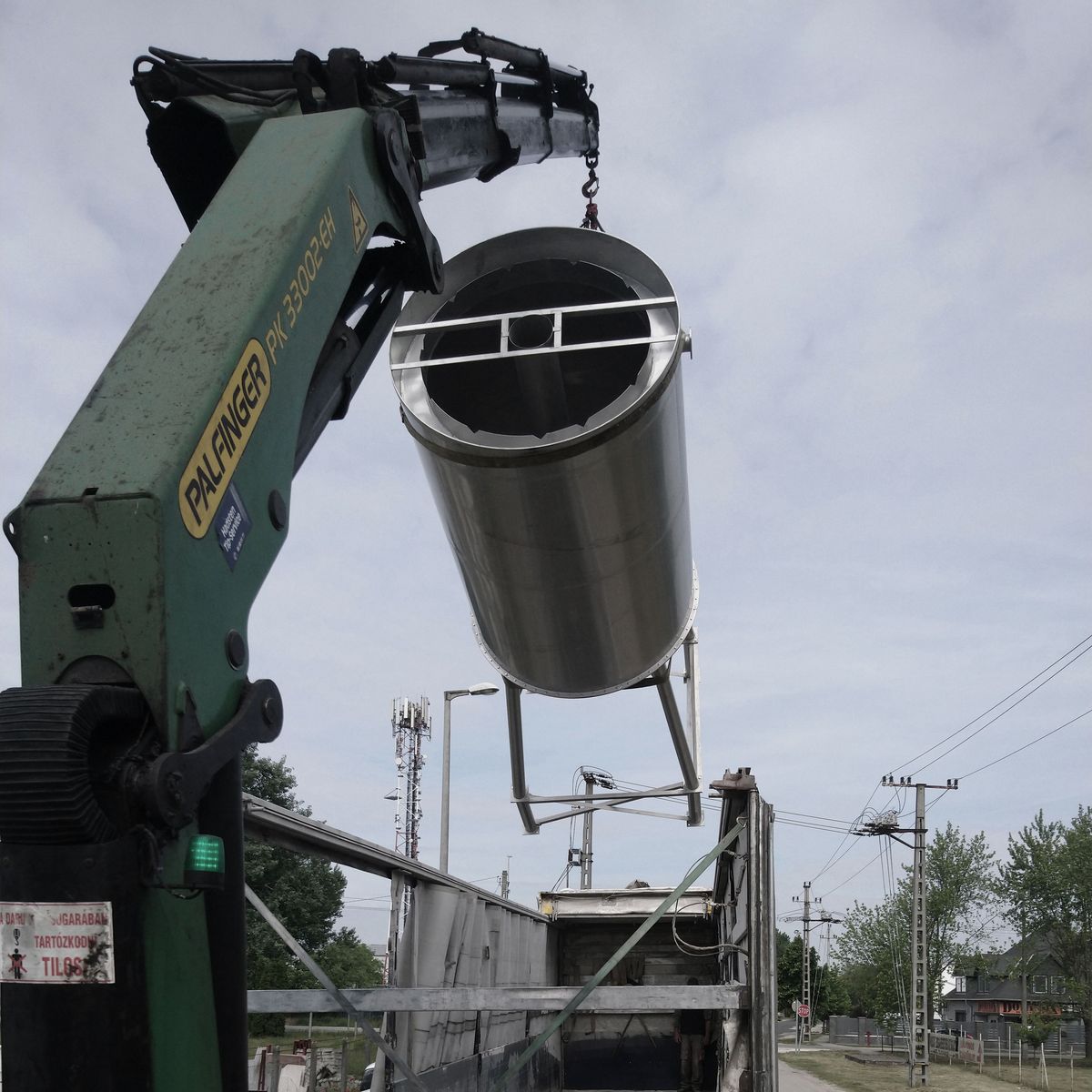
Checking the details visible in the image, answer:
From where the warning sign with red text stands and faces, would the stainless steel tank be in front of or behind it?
behind

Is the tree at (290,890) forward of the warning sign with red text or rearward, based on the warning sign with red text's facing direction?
rearward

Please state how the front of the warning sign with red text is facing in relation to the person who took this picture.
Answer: facing the viewer

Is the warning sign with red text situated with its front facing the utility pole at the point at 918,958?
no

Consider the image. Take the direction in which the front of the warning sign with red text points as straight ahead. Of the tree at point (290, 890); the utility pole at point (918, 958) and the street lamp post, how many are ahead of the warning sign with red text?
0

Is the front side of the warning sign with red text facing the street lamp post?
no
